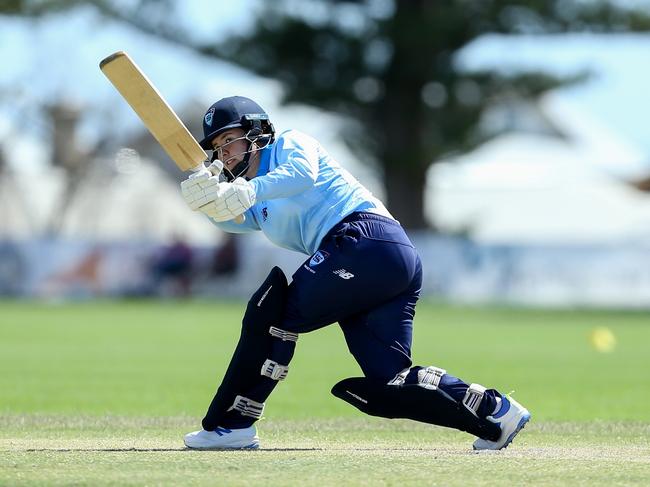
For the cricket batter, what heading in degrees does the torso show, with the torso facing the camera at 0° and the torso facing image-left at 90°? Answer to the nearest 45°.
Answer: approximately 90°

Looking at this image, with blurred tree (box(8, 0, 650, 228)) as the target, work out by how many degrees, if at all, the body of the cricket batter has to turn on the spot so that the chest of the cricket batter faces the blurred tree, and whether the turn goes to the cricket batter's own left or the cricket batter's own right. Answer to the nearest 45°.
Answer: approximately 90° to the cricket batter's own right
